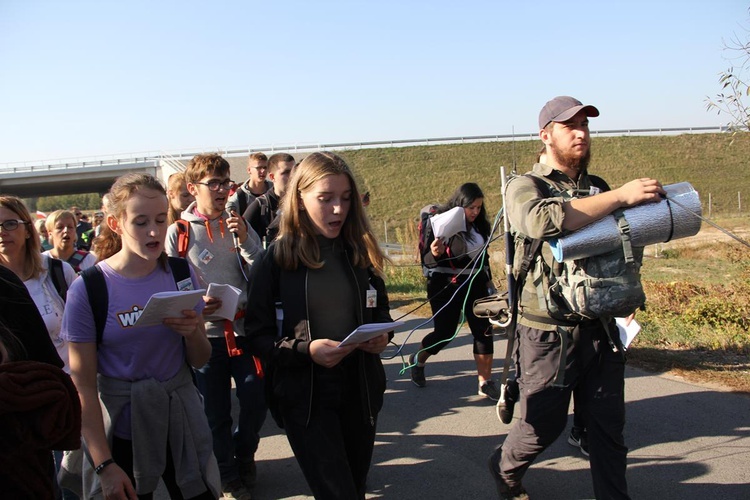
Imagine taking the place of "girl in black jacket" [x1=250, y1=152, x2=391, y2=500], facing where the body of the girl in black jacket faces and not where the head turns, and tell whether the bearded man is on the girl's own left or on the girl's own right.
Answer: on the girl's own left

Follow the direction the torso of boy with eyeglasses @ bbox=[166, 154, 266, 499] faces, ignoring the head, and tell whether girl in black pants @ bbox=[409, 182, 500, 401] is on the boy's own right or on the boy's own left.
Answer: on the boy's own left

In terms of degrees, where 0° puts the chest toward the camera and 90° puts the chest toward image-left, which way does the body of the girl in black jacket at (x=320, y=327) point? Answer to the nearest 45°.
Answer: approximately 315°

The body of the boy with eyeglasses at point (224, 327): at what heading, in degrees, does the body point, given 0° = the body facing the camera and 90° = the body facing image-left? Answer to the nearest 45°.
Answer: approximately 315°

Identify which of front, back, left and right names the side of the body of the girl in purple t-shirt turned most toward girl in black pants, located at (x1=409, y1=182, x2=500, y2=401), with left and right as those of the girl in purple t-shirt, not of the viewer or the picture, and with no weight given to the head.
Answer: left

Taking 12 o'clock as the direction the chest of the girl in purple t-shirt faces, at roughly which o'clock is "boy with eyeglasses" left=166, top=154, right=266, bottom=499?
The boy with eyeglasses is roughly at 8 o'clock from the girl in purple t-shirt.
